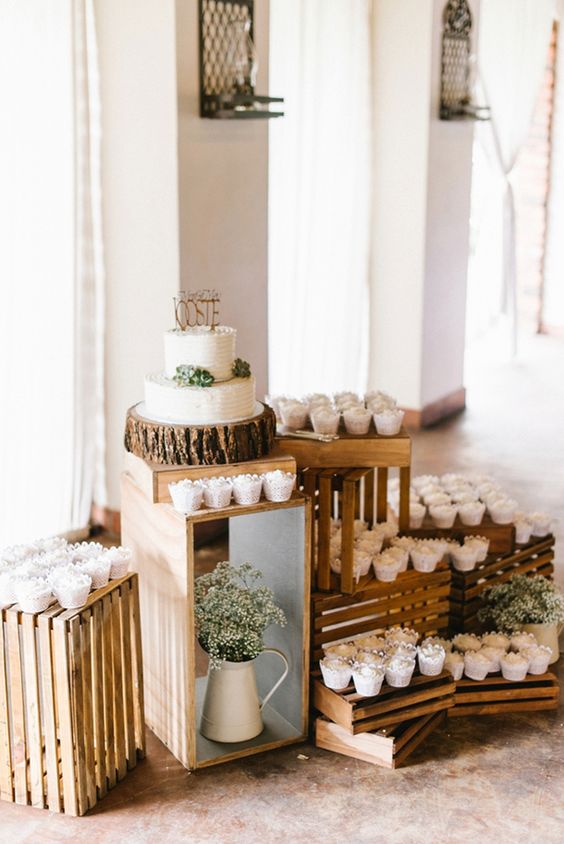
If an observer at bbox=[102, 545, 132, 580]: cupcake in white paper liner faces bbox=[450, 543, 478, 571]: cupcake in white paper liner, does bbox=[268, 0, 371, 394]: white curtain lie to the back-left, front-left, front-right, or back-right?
front-left

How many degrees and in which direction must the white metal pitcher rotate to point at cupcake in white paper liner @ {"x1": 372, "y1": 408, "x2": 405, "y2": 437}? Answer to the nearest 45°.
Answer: approximately 135° to its right

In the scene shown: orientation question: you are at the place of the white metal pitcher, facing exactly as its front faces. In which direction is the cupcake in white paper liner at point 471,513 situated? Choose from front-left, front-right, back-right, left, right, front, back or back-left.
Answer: back-right

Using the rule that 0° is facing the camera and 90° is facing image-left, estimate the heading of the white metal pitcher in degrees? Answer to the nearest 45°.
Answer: approximately 90°

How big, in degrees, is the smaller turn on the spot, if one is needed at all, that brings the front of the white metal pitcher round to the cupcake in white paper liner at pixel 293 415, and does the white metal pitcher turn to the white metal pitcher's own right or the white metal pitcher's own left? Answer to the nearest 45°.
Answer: approximately 90° to the white metal pitcher's own right

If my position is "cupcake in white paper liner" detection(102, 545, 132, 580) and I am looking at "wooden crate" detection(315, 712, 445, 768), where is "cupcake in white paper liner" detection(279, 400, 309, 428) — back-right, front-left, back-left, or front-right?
front-left

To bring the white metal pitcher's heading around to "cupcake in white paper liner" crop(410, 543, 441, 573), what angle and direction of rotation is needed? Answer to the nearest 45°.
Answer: approximately 135° to its right

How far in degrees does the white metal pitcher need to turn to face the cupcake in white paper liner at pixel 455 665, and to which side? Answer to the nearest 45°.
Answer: approximately 180°

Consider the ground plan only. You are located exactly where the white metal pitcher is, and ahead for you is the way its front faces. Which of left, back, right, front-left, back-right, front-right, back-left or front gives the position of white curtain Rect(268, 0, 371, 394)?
right
